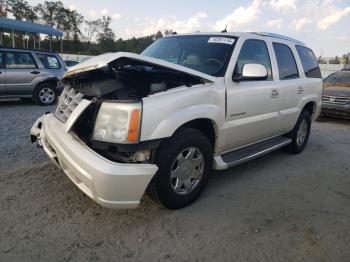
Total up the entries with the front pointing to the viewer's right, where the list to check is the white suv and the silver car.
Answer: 0

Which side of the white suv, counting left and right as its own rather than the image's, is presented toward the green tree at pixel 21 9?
right

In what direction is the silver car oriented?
to the viewer's left

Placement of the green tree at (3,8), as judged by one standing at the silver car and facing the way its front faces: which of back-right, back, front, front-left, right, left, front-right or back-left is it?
right

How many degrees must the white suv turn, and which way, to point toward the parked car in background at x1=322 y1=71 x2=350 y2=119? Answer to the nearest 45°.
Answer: approximately 180°

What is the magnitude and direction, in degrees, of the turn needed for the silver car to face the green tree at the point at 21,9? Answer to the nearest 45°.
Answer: approximately 90° to its right

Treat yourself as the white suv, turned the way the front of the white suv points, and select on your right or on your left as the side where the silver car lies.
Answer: on your right
